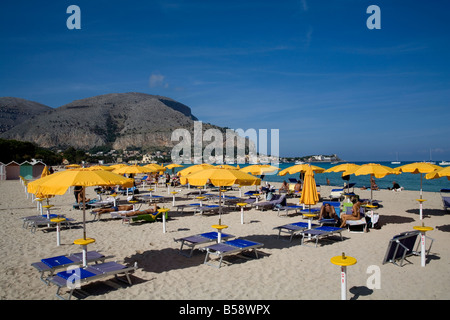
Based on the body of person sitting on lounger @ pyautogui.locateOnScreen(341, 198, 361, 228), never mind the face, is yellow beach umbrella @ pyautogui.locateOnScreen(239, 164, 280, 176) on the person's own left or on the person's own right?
on the person's own right

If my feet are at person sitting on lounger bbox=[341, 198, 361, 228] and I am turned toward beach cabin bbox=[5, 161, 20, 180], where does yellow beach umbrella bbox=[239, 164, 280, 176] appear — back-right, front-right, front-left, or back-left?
front-right
